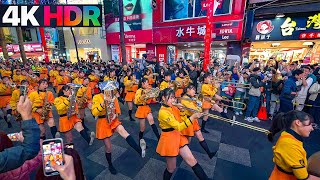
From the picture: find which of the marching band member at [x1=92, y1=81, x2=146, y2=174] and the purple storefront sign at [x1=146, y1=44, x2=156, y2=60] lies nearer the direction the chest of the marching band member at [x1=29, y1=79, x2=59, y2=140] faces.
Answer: the marching band member

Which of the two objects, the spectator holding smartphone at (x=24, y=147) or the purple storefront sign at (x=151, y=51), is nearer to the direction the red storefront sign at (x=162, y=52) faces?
the spectator holding smartphone

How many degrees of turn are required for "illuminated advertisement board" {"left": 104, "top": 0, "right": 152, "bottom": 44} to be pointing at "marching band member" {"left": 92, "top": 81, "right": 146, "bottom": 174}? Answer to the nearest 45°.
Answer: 0° — it already faces them

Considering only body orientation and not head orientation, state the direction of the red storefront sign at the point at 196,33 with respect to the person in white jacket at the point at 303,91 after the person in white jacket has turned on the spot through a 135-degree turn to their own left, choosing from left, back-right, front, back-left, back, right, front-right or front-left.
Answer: back-left

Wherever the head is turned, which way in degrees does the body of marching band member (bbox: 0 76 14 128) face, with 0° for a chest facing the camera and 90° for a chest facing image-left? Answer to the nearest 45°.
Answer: approximately 315°

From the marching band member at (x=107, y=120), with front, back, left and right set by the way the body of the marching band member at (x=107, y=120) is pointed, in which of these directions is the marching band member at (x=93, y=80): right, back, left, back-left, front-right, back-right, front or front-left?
back-left
